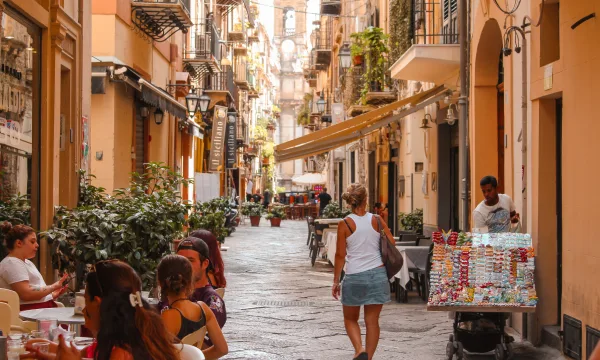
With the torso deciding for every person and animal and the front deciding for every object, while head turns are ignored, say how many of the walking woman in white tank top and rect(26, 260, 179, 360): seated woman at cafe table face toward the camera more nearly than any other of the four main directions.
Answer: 0

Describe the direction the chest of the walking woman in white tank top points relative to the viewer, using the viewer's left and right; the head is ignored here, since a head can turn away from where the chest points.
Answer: facing away from the viewer

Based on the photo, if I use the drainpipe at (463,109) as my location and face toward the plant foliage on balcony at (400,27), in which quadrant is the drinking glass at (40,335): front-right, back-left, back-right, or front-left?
back-left

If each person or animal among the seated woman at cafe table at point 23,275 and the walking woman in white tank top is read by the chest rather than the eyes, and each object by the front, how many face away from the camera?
1

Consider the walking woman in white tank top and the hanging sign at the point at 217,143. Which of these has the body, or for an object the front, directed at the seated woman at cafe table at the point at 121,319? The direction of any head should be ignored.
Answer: the hanging sign

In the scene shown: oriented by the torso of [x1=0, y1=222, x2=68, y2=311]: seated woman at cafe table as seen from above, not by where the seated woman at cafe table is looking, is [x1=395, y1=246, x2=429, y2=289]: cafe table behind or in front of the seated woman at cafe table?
in front

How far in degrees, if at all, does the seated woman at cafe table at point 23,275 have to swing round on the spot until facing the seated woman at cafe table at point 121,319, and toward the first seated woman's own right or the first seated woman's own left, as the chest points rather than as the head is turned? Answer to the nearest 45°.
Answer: approximately 90° to the first seated woman's own right

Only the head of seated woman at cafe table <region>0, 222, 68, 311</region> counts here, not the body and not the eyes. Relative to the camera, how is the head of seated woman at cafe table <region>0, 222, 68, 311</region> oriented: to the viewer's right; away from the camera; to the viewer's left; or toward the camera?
to the viewer's right

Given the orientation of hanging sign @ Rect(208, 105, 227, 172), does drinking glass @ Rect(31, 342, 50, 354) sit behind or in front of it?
in front

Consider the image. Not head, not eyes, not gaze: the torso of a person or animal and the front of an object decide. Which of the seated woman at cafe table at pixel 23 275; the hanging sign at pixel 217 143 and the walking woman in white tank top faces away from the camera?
the walking woman in white tank top

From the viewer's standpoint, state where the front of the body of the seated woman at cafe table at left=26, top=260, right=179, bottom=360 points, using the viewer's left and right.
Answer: facing away from the viewer and to the left of the viewer

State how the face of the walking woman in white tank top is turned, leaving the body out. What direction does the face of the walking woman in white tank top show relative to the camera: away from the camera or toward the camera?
away from the camera

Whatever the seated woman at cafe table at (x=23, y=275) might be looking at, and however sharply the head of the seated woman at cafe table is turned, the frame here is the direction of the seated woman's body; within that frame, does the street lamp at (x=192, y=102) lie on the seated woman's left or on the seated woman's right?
on the seated woman's left

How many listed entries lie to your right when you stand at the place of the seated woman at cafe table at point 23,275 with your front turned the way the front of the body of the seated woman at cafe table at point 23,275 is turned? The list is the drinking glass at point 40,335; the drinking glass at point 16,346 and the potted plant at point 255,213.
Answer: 2

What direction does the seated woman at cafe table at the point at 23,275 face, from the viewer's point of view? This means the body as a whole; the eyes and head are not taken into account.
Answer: to the viewer's right
